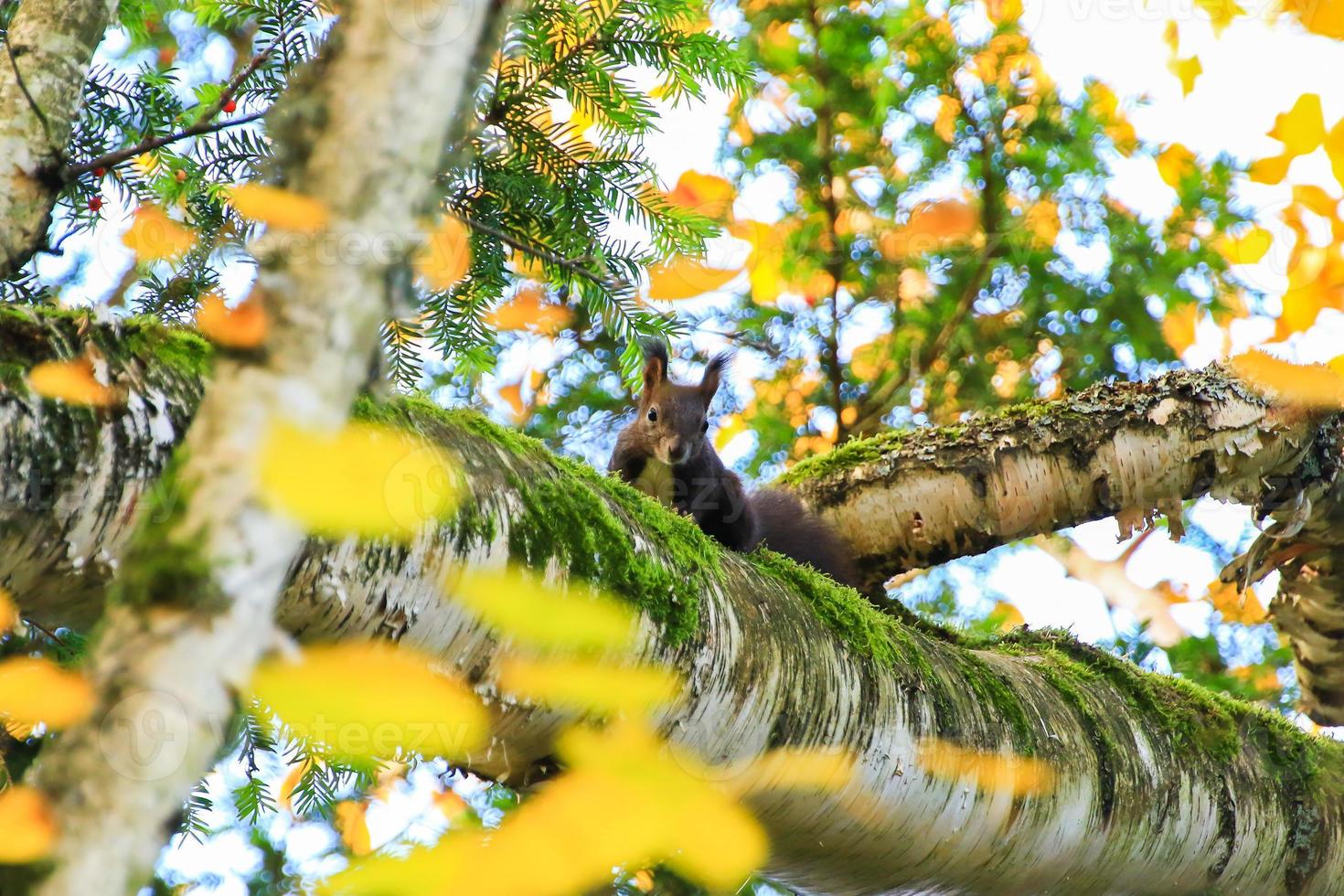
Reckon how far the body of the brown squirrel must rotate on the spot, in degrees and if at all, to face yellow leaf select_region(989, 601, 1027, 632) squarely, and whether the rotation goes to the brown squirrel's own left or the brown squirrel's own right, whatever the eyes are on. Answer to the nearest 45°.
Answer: approximately 180°

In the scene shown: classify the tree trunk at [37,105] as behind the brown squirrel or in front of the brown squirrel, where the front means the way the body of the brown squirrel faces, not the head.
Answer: in front

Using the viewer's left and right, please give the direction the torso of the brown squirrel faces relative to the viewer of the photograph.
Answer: facing the viewer and to the left of the viewer

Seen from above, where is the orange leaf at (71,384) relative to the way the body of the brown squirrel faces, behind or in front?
in front
